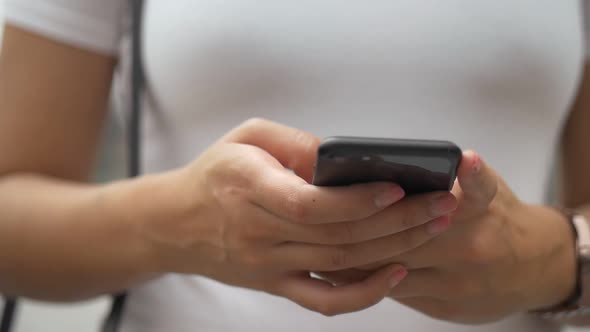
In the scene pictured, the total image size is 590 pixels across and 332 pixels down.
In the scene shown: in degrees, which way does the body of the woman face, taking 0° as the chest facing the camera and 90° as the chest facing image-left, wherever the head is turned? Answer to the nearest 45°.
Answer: approximately 0°
